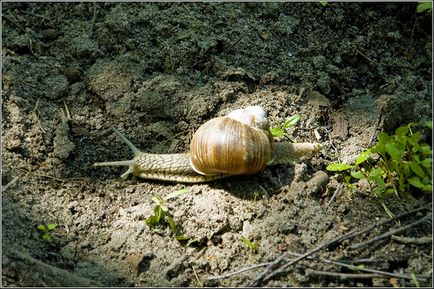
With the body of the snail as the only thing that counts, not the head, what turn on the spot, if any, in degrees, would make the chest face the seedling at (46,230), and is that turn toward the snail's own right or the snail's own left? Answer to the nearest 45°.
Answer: approximately 45° to the snail's own left

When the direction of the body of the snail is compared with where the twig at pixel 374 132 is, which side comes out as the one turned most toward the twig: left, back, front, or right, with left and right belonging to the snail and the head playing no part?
back

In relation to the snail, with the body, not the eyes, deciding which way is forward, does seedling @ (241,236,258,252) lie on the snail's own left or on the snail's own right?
on the snail's own left

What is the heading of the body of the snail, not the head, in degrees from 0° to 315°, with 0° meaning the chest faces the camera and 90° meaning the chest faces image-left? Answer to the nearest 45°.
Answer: approximately 90°

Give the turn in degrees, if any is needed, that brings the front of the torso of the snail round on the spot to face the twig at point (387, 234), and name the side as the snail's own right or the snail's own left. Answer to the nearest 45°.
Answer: approximately 135° to the snail's own left
